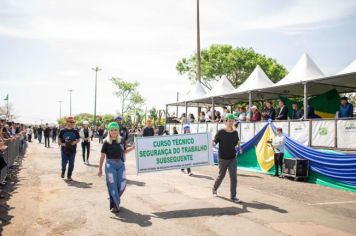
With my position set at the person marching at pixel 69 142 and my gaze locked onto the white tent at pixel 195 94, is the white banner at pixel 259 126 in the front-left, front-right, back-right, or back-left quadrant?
front-right

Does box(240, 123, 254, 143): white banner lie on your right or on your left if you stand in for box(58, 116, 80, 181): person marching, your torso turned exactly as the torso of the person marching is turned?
on your left

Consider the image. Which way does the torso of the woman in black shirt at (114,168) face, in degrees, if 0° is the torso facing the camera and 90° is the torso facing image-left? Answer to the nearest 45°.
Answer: approximately 0°

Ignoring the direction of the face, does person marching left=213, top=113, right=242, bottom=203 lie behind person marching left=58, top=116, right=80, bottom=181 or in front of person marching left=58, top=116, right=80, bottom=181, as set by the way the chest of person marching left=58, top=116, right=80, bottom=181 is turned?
in front

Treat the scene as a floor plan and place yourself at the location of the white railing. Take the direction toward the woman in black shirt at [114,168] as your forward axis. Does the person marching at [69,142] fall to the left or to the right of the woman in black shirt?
right

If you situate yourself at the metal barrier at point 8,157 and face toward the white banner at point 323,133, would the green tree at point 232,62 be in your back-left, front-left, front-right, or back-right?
front-left

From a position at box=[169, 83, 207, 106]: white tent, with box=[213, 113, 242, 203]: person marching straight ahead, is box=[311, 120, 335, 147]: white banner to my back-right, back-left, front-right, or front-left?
front-left

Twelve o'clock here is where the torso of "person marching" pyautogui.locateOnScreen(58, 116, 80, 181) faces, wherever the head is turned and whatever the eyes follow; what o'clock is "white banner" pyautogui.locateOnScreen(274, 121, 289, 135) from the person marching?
The white banner is roughly at 9 o'clock from the person marching.

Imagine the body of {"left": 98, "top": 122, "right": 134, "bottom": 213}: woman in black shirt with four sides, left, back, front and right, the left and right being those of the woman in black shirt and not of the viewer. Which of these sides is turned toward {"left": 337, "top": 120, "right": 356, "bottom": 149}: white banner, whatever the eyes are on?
left

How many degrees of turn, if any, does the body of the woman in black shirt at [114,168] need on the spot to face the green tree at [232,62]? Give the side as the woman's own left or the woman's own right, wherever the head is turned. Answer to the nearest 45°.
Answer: approximately 180°

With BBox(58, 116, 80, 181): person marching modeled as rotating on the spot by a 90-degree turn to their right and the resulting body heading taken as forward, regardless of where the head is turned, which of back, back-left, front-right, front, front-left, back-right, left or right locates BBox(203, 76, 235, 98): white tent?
back-right

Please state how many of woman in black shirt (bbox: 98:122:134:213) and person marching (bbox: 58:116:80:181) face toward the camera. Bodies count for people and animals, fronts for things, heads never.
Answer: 2

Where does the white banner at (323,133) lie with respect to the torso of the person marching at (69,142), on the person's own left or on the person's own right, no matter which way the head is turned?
on the person's own left

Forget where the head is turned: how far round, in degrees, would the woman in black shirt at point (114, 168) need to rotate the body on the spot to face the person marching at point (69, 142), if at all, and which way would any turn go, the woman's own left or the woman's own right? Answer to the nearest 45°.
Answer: approximately 180°

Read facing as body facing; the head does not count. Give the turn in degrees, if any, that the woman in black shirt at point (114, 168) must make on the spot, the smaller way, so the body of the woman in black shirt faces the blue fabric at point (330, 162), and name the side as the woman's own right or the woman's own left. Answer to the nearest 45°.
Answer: approximately 135° to the woman's own left

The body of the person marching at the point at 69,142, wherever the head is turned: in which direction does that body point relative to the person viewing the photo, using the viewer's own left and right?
facing the viewer
